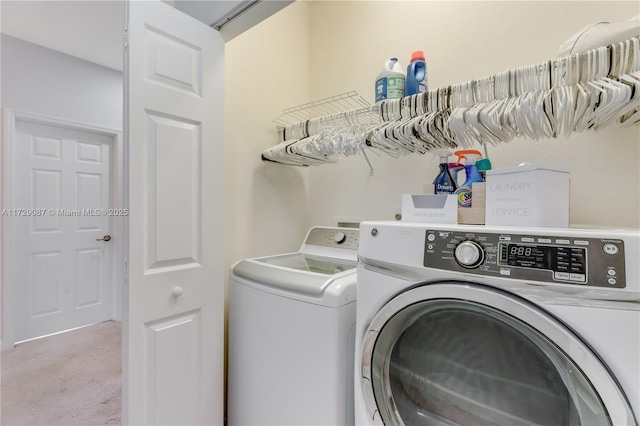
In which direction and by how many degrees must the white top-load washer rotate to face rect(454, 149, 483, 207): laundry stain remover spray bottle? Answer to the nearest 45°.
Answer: approximately 135° to its left

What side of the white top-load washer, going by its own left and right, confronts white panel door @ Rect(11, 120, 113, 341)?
right

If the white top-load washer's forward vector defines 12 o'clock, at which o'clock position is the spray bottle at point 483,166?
The spray bottle is roughly at 8 o'clock from the white top-load washer.

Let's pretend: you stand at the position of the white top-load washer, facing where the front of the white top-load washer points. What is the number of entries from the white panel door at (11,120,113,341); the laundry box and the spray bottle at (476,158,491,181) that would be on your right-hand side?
1

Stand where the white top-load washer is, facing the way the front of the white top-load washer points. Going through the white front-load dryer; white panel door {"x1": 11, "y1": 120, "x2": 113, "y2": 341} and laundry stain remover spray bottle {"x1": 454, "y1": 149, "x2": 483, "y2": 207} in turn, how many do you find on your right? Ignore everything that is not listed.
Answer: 1

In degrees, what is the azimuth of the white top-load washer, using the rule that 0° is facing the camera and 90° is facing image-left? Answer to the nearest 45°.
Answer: approximately 45°

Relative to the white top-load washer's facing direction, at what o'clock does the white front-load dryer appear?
The white front-load dryer is roughly at 9 o'clock from the white top-load washer.
